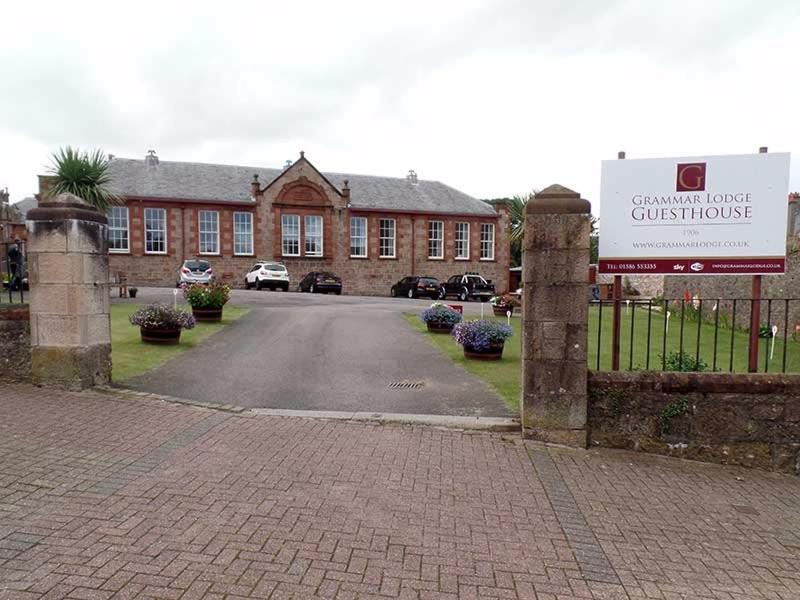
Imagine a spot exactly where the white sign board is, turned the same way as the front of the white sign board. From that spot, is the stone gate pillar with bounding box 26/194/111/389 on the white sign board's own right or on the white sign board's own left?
on the white sign board's own right
